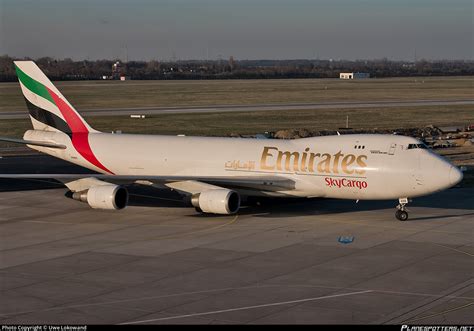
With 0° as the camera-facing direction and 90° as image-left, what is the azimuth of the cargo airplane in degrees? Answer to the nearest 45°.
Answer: approximately 315°
